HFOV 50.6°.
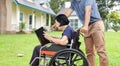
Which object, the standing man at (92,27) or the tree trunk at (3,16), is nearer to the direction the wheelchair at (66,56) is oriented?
the tree trunk

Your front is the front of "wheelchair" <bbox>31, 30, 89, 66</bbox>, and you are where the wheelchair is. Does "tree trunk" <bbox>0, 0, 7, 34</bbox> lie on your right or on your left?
on your right

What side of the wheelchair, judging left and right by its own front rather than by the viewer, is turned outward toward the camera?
left
